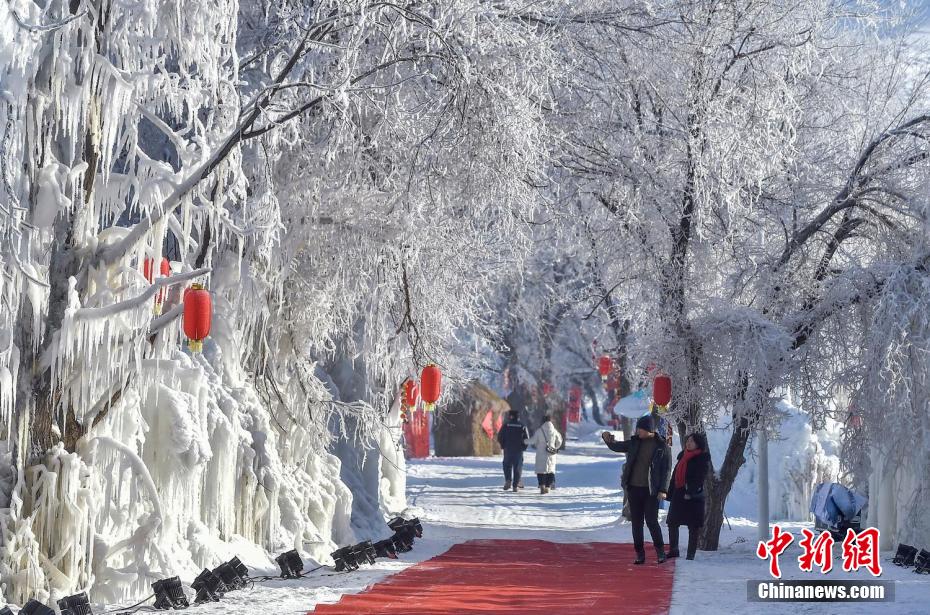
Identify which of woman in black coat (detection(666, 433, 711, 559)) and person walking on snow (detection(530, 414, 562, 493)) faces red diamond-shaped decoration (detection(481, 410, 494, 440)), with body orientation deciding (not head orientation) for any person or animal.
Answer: the person walking on snow

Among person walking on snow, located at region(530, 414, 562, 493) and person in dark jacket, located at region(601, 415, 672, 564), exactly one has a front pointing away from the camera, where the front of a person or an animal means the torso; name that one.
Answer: the person walking on snow

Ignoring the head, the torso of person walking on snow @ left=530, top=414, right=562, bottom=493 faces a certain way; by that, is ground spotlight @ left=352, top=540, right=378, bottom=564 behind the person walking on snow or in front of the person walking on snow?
behind

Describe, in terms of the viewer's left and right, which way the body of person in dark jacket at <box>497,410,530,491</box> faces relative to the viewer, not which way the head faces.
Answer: facing away from the viewer

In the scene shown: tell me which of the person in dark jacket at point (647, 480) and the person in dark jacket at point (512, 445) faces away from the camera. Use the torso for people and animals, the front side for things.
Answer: the person in dark jacket at point (512, 445)

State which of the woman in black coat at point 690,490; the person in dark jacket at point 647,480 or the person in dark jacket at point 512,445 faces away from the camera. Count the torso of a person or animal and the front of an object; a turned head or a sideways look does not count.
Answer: the person in dark jacket at point 512,445

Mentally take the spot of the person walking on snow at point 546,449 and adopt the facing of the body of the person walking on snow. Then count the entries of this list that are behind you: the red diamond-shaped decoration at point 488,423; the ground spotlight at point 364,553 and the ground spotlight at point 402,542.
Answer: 2

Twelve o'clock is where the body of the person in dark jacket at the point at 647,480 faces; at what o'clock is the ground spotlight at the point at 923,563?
The ground spotlight is roughly at 8 o'clock from the person in dark jacket.

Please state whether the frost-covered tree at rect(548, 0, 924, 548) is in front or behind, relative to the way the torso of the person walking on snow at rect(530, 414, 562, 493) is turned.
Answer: behind

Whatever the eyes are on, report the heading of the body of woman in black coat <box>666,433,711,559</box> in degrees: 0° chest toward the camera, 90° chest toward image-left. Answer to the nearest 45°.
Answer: approximately 45°

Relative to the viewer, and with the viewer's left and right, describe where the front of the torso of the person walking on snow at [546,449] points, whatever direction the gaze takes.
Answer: facing away from the viewer

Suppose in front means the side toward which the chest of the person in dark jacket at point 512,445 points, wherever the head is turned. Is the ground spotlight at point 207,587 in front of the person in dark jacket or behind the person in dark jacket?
behind

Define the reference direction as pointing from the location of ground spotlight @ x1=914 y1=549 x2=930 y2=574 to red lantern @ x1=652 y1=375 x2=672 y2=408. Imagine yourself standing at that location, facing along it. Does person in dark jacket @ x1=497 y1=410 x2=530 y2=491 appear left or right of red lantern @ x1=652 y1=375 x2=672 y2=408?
right

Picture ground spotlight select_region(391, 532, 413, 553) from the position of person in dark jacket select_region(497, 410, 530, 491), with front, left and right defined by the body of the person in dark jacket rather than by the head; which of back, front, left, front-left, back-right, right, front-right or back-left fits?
back
